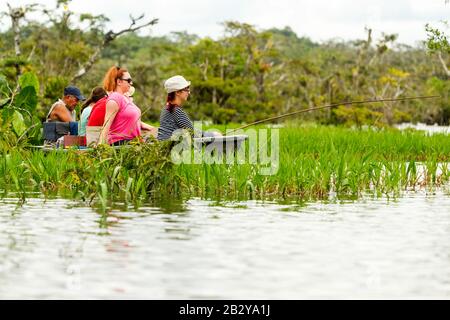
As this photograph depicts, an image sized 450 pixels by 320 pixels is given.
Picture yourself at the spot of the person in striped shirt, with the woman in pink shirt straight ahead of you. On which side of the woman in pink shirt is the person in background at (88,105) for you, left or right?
right

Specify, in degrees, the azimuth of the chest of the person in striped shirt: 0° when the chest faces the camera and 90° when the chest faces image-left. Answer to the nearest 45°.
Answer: approximately 270°

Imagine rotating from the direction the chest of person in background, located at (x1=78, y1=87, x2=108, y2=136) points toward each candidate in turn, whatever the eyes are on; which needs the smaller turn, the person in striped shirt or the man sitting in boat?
the person in striped shirt

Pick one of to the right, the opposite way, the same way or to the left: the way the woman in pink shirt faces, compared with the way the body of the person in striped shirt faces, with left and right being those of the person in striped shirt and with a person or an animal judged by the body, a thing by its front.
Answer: the same way

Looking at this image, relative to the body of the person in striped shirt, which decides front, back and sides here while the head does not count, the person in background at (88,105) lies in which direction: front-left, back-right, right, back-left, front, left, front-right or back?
back-left

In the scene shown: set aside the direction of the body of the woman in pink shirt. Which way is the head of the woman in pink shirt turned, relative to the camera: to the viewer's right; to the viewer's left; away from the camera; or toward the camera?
to the viewer's right

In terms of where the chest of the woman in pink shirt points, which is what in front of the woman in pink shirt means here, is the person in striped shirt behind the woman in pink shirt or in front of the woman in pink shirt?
in front

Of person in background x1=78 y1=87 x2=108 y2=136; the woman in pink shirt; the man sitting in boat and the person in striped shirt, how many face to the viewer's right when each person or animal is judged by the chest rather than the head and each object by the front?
4

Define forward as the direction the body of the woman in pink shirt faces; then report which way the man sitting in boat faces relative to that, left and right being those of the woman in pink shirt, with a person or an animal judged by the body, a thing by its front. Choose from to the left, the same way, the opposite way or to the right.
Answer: the same way

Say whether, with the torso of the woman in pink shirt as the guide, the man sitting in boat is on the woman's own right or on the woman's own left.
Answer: on the woman's own left

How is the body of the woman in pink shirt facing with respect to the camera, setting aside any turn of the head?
to the viewer's right

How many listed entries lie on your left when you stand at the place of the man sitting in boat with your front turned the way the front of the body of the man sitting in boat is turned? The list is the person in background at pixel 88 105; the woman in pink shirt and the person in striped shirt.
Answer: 0

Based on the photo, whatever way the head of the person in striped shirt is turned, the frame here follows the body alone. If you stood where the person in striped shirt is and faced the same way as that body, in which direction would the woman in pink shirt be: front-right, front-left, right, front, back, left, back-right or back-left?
back

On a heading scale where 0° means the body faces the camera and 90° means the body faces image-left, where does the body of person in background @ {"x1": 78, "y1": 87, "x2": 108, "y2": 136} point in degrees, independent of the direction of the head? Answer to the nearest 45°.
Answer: approximately 270°

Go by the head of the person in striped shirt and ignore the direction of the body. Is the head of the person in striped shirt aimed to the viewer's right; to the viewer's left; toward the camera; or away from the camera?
to the viewer's right

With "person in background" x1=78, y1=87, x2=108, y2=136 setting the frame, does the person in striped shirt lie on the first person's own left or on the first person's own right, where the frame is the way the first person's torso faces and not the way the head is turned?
on the first person's own right

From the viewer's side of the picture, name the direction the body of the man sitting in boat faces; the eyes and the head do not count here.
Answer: to the viewer's right
